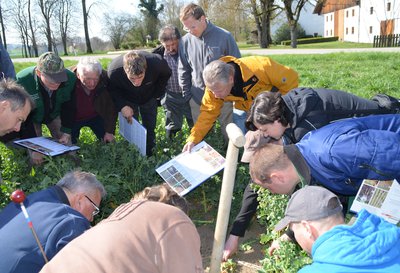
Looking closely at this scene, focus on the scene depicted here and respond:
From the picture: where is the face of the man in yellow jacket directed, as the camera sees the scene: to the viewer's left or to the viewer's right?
to the viewer's left

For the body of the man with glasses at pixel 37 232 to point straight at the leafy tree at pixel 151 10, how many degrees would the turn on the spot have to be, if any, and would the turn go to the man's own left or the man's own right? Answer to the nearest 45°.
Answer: approximately 45° to the man's own left

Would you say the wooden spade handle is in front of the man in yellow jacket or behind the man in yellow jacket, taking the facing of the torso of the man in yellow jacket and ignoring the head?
in front

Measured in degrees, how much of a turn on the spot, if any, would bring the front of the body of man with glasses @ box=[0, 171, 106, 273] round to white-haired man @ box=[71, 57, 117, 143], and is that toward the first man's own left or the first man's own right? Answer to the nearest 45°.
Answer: approximately 45° to the first man's own left

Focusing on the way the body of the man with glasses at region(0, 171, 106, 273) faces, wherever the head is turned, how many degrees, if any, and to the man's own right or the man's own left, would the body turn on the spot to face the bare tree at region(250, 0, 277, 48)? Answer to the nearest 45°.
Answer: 0° — they already face it

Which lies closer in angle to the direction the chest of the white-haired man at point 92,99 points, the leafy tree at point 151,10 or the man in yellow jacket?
the man in yellow jacket

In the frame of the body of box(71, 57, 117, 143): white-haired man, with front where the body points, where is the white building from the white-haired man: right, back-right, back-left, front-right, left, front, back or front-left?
back-left

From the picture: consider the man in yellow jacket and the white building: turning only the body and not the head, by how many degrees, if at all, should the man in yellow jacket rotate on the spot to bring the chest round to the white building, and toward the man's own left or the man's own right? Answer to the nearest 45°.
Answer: approximately 135° to the man's own right

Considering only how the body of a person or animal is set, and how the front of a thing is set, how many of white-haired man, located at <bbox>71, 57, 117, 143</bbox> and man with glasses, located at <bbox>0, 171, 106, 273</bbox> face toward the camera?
1

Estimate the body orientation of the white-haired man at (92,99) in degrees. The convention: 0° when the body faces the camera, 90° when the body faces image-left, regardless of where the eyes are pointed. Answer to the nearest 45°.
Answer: approximately 0°

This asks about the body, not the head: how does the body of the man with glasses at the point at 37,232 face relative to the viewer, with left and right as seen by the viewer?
facing away from the viewer and to the right of the viewer

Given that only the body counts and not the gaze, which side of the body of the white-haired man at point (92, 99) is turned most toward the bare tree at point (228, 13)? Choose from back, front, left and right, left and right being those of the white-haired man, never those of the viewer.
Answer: back
